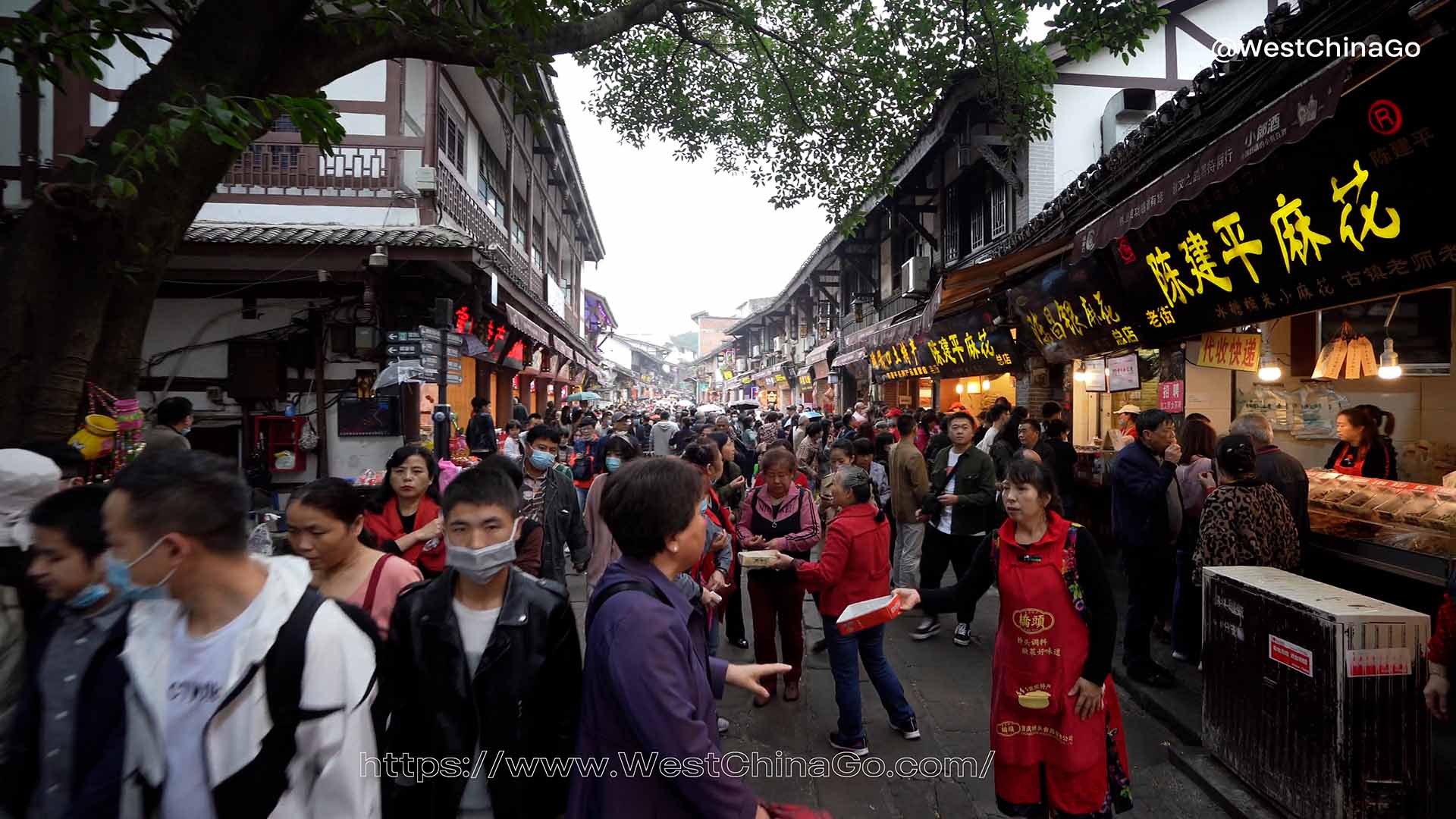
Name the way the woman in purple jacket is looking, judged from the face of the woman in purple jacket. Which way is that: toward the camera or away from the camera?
away from the camera

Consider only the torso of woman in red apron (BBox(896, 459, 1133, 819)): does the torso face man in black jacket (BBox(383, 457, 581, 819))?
yes

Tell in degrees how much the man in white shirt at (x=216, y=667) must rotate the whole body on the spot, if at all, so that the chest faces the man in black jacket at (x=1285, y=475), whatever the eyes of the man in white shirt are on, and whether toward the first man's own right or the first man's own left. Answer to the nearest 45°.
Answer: approximately 135° to the first man's own left

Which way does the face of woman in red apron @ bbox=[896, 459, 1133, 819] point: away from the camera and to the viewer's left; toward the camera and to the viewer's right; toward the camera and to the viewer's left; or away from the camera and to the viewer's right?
toward the camera and to the viewer's left

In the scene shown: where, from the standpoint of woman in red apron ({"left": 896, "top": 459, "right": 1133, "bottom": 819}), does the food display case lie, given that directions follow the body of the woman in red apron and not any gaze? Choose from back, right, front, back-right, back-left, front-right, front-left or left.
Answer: back

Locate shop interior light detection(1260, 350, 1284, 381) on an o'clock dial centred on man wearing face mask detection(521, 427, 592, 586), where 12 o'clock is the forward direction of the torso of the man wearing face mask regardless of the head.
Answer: The shop interior light is roughly at 9 o'clock from the man wearing face mask.

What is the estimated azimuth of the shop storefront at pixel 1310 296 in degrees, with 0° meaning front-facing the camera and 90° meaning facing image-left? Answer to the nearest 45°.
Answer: approximately 45°

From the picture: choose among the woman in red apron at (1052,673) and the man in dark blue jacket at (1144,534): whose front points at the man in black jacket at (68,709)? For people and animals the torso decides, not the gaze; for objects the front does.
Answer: the woman in red apron

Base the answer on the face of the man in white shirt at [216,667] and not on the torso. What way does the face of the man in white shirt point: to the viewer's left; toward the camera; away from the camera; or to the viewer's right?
to the viewer's left

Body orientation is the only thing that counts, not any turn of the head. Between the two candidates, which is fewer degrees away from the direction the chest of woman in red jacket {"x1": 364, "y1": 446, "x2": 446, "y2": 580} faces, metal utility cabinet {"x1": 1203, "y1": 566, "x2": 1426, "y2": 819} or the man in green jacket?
the metal utility cabinet

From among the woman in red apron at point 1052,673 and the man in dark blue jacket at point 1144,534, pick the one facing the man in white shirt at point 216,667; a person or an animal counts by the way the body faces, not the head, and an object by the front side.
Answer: the woman in red apron
